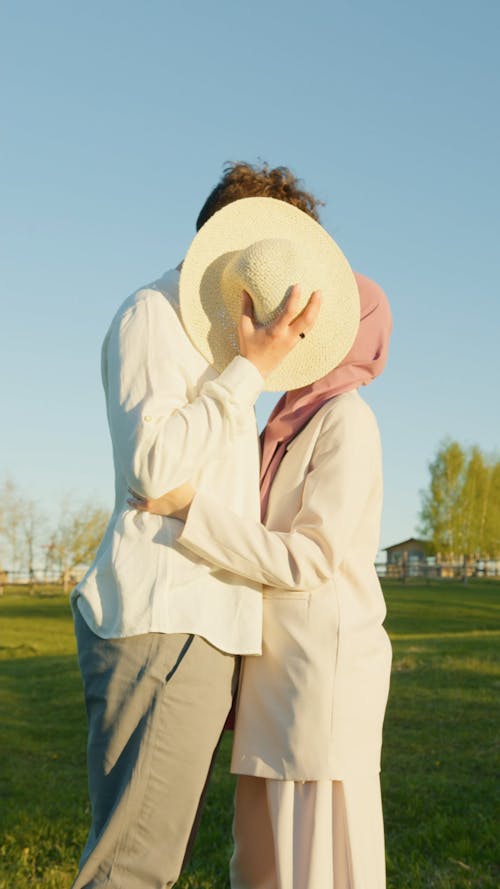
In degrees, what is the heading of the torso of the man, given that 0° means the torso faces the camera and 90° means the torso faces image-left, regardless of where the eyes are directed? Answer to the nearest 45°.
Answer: approximately 270°

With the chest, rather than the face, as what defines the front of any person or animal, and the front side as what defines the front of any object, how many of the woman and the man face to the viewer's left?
1

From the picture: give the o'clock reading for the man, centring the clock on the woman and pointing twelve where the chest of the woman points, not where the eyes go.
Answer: The man is roughly at 11 o'clock from the woman.

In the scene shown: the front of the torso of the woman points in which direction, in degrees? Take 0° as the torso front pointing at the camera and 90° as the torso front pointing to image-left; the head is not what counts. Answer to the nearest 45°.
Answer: approximately 90°

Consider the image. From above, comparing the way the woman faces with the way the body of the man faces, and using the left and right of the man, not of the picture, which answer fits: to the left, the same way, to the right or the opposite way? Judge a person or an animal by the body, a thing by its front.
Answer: the opposite way
